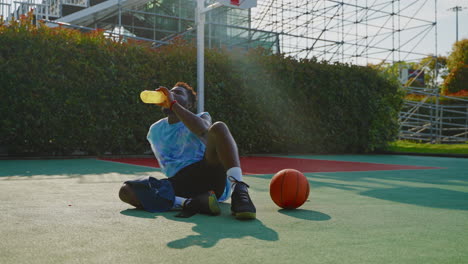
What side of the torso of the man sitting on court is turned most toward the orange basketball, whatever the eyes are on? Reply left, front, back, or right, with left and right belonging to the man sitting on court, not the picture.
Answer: left

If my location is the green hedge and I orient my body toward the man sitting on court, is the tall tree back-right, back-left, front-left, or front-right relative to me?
back-left

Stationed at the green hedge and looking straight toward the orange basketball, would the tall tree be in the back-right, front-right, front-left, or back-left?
back-left

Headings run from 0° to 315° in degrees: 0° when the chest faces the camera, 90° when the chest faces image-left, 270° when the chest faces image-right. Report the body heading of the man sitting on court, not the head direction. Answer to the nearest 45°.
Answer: approximately 0°

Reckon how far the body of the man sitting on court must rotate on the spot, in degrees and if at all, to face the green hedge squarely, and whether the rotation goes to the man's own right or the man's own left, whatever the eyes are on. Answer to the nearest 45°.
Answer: approximately 180°

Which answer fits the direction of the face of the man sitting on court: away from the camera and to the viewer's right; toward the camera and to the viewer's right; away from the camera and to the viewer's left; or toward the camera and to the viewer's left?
toward the camera and to the viewer's left

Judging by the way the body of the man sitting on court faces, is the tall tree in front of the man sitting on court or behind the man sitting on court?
behind
